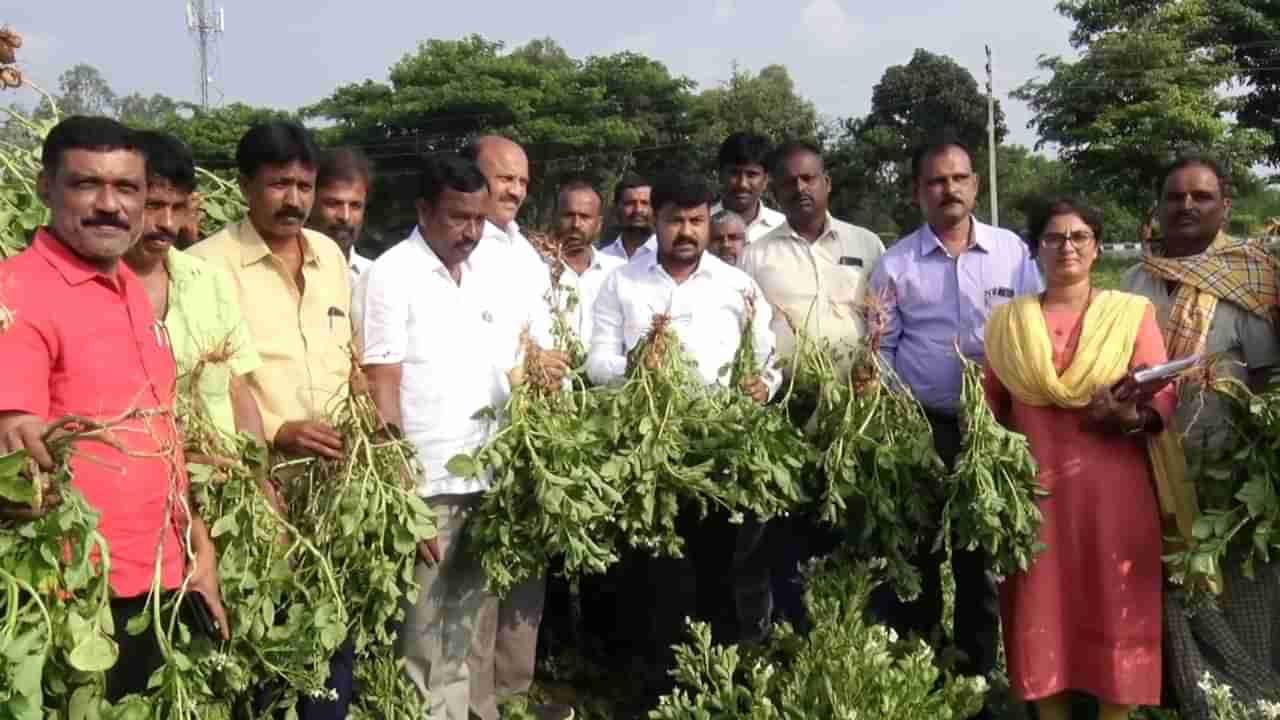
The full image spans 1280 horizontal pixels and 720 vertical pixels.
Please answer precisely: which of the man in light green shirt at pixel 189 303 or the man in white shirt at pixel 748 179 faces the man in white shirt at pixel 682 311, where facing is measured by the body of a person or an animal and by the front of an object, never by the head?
the man in white shirt at pixel 748 179

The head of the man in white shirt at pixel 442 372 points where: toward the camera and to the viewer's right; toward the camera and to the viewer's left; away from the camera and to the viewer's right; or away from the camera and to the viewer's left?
toward the camera and to the viewer's right

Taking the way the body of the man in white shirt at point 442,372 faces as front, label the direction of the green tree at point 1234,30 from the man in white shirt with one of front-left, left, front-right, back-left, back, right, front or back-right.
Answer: left

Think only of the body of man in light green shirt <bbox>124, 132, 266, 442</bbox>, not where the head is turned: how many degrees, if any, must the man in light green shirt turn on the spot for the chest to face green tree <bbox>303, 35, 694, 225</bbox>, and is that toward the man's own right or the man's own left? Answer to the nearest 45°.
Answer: approximately 180°

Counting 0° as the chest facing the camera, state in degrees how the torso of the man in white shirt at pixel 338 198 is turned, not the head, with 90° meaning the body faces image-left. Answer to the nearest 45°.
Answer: approximately 0°

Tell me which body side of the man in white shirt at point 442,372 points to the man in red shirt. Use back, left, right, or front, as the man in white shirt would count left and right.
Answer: right

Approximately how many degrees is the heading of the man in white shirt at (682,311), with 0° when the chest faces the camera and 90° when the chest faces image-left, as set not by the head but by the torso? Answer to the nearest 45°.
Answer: approximately 0°

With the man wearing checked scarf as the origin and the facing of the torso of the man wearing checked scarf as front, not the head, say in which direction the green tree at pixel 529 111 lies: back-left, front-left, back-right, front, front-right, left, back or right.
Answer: right

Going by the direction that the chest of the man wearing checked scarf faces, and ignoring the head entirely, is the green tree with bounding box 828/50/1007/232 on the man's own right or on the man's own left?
on the man's own right

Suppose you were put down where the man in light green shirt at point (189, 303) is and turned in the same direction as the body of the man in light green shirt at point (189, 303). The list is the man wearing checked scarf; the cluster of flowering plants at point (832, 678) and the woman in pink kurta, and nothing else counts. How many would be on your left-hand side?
3

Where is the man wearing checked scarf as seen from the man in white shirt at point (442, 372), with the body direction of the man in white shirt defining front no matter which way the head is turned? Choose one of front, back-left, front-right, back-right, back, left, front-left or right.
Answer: front-left

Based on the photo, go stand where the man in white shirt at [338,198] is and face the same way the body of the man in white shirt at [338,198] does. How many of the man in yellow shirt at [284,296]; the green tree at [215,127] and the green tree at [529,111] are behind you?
2

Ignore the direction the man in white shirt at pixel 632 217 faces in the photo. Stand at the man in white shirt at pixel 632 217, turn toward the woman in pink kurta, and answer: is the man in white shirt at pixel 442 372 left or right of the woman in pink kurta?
right
